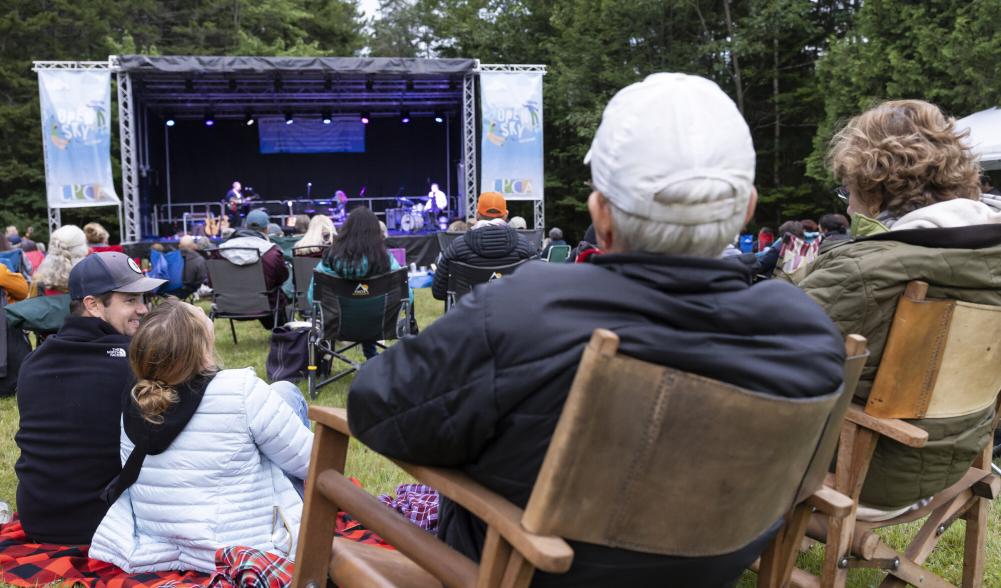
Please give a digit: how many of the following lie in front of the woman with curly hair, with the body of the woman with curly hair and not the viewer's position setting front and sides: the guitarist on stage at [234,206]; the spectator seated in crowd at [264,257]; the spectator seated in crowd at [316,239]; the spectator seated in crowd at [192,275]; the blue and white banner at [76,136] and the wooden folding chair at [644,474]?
5

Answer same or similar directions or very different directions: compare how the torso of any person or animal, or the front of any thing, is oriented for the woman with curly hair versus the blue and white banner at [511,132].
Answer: very different directions

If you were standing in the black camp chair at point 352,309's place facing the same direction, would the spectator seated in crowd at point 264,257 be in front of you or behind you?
in front

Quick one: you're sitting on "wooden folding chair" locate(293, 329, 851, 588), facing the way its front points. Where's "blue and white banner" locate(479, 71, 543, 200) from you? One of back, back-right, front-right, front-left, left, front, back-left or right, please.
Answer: front-right

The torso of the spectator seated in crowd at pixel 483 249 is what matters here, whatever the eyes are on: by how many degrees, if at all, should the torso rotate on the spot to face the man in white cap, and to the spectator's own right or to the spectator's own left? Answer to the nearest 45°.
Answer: approximately 180°

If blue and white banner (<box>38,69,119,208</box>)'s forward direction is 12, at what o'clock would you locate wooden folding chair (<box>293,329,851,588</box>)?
The wooden folding chair is roughly at 12 o'clock from the blue and white banner.

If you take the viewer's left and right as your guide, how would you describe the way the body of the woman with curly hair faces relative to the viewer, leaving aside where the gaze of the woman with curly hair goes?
facing away from the viewer and to the left of the viewer

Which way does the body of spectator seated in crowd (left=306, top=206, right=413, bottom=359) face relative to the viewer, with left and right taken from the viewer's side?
facing away from the viewer

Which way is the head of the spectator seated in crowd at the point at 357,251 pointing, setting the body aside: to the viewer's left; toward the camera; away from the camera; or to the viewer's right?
away from the camera

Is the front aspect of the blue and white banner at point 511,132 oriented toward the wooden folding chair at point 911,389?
yes

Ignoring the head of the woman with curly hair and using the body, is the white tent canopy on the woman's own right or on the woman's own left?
on the woman's own right

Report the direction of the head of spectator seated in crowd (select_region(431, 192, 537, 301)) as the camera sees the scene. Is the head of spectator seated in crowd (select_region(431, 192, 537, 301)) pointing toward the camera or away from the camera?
away from the camera

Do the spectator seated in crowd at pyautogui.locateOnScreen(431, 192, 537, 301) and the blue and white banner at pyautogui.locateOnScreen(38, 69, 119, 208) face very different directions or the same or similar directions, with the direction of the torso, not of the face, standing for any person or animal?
very different directions
